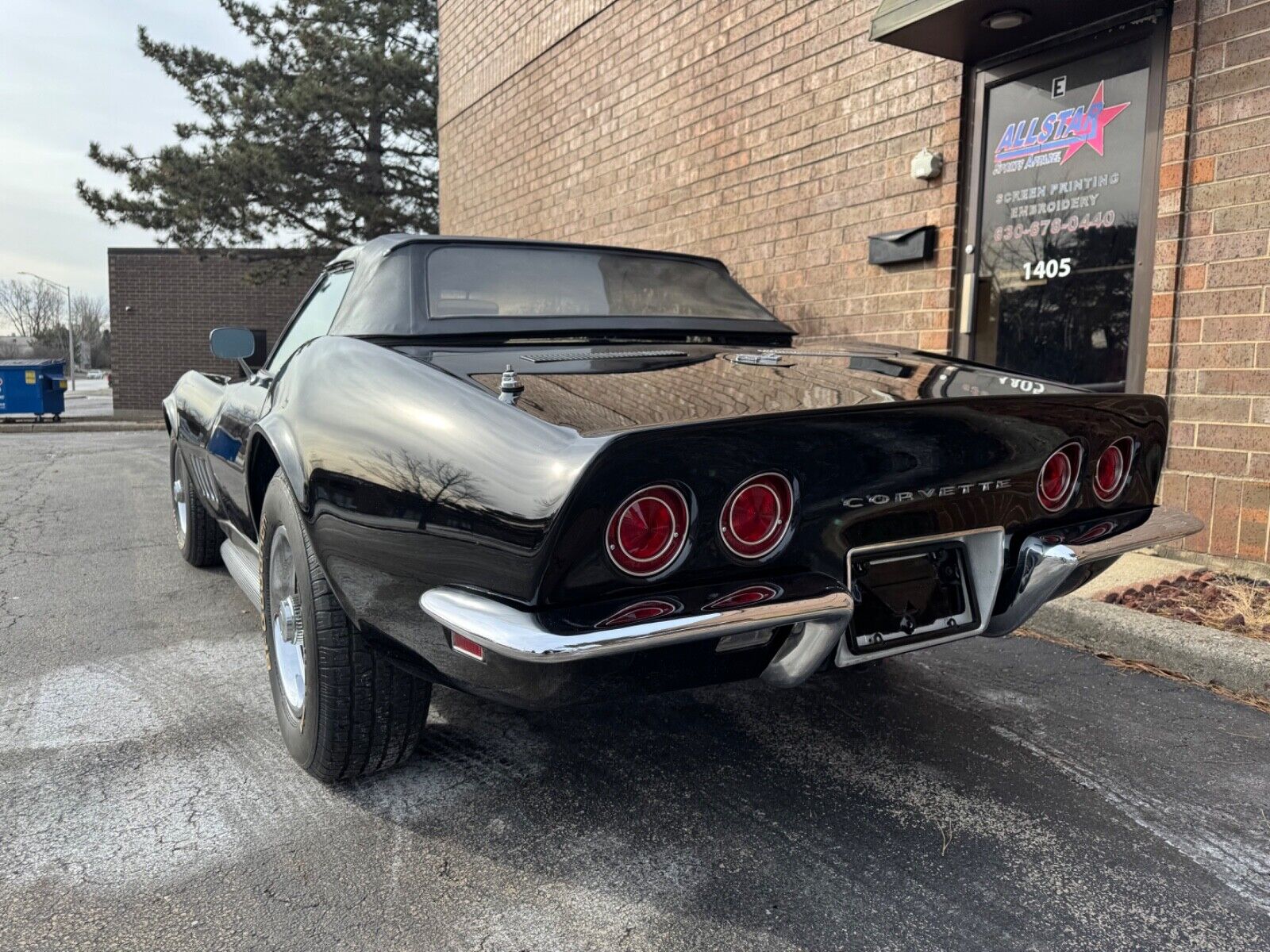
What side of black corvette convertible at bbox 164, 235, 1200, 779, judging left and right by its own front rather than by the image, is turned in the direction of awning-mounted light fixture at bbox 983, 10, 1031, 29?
right

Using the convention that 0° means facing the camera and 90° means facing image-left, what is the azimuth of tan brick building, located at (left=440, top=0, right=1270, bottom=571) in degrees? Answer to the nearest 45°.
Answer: approximately 45°

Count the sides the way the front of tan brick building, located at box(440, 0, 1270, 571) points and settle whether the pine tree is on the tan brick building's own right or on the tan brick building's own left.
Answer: on the tan brick building's own right

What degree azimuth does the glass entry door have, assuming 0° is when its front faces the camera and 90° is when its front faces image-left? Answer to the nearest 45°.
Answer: approximately 45°

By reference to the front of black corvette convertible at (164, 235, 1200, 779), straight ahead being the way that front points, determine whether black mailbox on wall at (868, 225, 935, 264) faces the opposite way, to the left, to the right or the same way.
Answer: to the left

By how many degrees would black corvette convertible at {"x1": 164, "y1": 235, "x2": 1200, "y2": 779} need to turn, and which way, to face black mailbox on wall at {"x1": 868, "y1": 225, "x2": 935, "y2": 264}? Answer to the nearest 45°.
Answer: approximately 45° to its right

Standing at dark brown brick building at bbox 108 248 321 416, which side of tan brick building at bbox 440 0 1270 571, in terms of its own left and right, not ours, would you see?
right

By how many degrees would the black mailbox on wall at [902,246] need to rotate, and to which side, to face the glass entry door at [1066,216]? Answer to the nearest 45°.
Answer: approximately 90° to its left

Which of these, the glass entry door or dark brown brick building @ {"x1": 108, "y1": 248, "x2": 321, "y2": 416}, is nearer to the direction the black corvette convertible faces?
the dark brown brick building

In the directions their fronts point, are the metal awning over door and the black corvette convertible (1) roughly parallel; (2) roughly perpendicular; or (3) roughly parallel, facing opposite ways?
roughly perpendicular

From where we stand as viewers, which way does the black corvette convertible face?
facing away from the viewer and to the left of the viewer

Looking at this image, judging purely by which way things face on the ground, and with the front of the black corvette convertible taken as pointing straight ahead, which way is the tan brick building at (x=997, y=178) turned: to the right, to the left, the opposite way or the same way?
to the left
